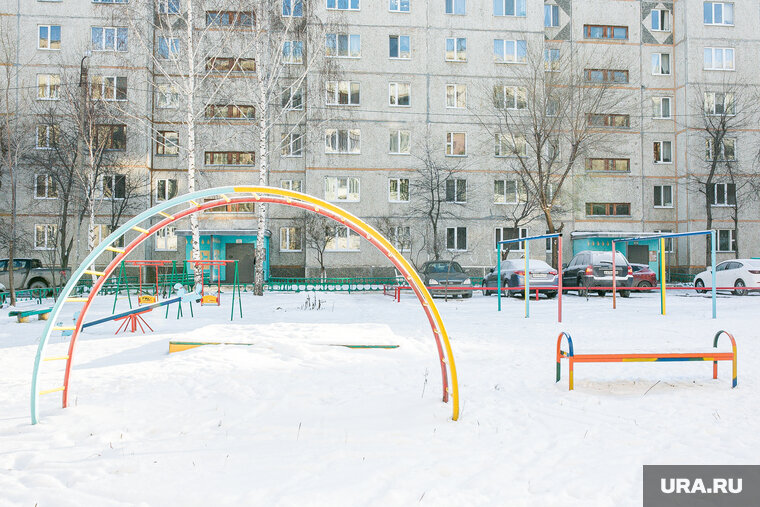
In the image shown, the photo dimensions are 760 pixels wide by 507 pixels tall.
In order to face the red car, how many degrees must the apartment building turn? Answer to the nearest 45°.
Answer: approximately 45° to its left

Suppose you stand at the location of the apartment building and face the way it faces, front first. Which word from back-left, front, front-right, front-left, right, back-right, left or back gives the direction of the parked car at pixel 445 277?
front

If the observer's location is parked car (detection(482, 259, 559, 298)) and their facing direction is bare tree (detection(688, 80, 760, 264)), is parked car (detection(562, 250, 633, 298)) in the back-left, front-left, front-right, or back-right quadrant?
front-right

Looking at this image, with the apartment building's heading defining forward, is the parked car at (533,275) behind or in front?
in front

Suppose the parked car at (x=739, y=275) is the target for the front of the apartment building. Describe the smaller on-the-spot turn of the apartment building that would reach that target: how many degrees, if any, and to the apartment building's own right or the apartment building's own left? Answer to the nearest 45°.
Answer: approximately 45° to the apartment building's own left

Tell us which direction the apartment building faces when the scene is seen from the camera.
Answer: facing the viewer

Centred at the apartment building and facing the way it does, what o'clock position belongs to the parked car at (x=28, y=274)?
The parked car is roughly at 2 o'clock from the apartment building.
